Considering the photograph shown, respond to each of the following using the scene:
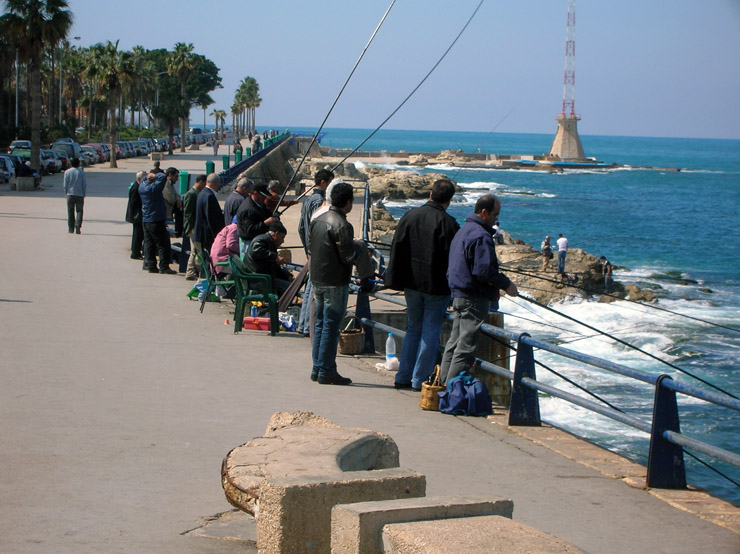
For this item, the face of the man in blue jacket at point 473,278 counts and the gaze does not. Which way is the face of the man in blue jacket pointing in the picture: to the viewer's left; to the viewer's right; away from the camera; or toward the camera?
to the viewer's right

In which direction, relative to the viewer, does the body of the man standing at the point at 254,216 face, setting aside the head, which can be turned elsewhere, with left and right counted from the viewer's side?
facing to the right of the viewer

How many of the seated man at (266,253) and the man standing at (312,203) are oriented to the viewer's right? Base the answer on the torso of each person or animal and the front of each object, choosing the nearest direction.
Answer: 2

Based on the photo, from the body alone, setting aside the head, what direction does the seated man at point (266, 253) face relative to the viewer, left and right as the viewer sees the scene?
facing to the right of the viewer

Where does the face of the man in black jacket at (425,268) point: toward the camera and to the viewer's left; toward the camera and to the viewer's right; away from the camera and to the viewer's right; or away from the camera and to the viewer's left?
away from the camera and to the viewer's right

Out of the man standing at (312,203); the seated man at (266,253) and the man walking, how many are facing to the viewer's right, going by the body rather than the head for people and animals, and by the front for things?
2

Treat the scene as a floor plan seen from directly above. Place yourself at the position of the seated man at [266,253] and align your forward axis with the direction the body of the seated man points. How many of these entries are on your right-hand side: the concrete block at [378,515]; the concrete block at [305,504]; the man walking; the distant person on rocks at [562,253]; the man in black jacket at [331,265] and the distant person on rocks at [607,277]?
3

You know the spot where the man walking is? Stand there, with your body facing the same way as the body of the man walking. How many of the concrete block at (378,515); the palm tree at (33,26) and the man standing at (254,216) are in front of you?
1
